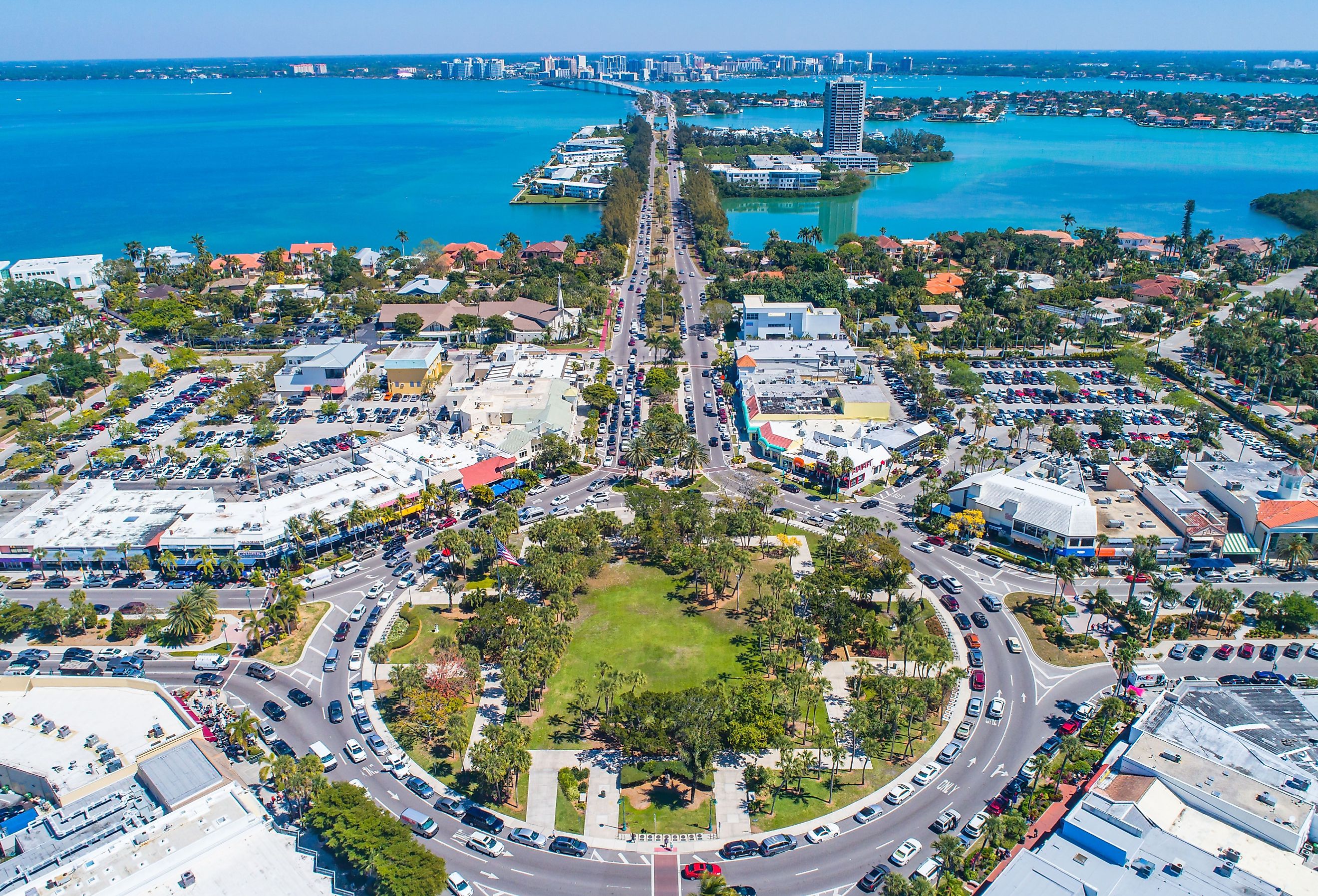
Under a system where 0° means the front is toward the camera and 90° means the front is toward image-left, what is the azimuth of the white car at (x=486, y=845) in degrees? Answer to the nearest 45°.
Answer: approximately 315°

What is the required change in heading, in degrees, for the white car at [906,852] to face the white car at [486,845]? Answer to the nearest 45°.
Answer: approximately 135° to its left

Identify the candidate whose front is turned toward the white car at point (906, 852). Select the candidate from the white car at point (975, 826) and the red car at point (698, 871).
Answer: the red car

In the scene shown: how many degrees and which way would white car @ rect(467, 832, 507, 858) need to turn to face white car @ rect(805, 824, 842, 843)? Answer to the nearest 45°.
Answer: approximately 45° to its left

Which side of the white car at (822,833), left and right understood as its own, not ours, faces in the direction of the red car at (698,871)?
back

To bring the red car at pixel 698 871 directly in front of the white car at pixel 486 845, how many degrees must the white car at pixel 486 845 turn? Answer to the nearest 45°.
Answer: approximately 45° to its left

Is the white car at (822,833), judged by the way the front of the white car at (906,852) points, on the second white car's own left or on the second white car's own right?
on the second white car's own left

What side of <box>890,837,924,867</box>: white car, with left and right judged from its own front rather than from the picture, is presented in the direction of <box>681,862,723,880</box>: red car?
back

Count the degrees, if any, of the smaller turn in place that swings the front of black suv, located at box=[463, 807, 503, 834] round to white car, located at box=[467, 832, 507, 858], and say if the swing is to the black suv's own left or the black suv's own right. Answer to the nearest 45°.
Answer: approximately 45° to the black suv's own right

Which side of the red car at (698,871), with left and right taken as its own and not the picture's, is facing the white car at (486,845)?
back

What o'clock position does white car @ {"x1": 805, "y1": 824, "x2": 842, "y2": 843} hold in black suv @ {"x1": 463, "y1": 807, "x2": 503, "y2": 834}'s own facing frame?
The white car is roughly at 11 o'clock from the black suv.

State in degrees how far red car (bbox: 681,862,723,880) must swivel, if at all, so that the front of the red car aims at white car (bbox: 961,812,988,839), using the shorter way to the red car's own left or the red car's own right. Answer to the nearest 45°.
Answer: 0° — it already faces it

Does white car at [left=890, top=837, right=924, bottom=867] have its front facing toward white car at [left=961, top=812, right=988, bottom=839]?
yes

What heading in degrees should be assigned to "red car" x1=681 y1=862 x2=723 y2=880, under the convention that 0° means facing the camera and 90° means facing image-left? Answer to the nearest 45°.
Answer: approximately 270°

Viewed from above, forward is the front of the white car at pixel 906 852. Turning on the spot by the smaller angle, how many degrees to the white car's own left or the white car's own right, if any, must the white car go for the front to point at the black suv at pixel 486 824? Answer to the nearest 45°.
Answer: approximately 135° to the white car's own left
